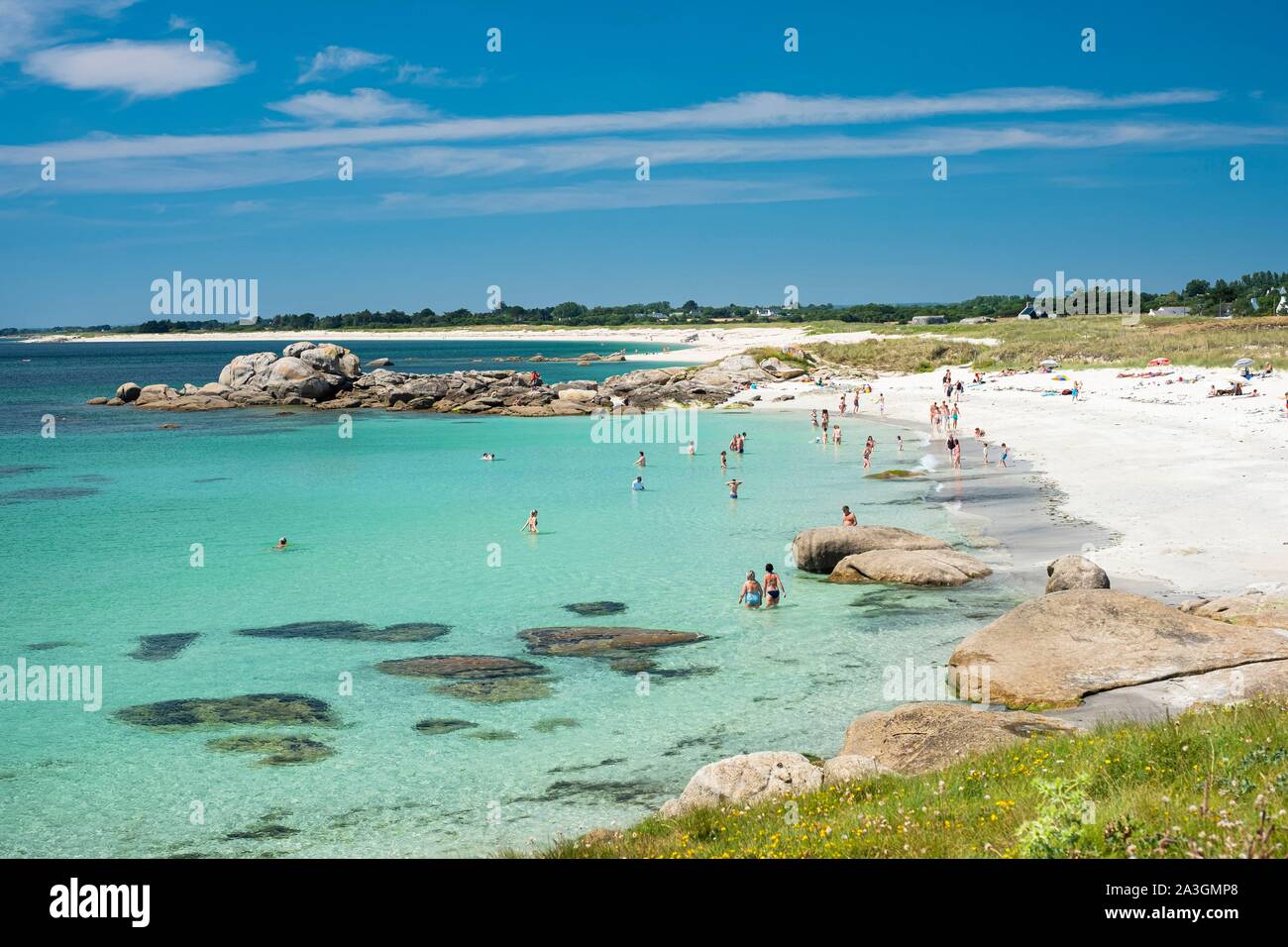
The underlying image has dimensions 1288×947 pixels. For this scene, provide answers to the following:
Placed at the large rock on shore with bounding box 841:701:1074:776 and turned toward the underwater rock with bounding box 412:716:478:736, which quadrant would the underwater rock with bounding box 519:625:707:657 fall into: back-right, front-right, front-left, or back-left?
front-right

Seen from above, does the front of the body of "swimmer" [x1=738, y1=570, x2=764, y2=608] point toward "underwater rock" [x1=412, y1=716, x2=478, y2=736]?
no

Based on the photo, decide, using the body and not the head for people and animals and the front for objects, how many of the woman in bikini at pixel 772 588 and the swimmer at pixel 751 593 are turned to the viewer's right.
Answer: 0

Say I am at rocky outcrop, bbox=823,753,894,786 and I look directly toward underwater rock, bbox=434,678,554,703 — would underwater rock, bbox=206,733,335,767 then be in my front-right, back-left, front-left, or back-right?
front-left
